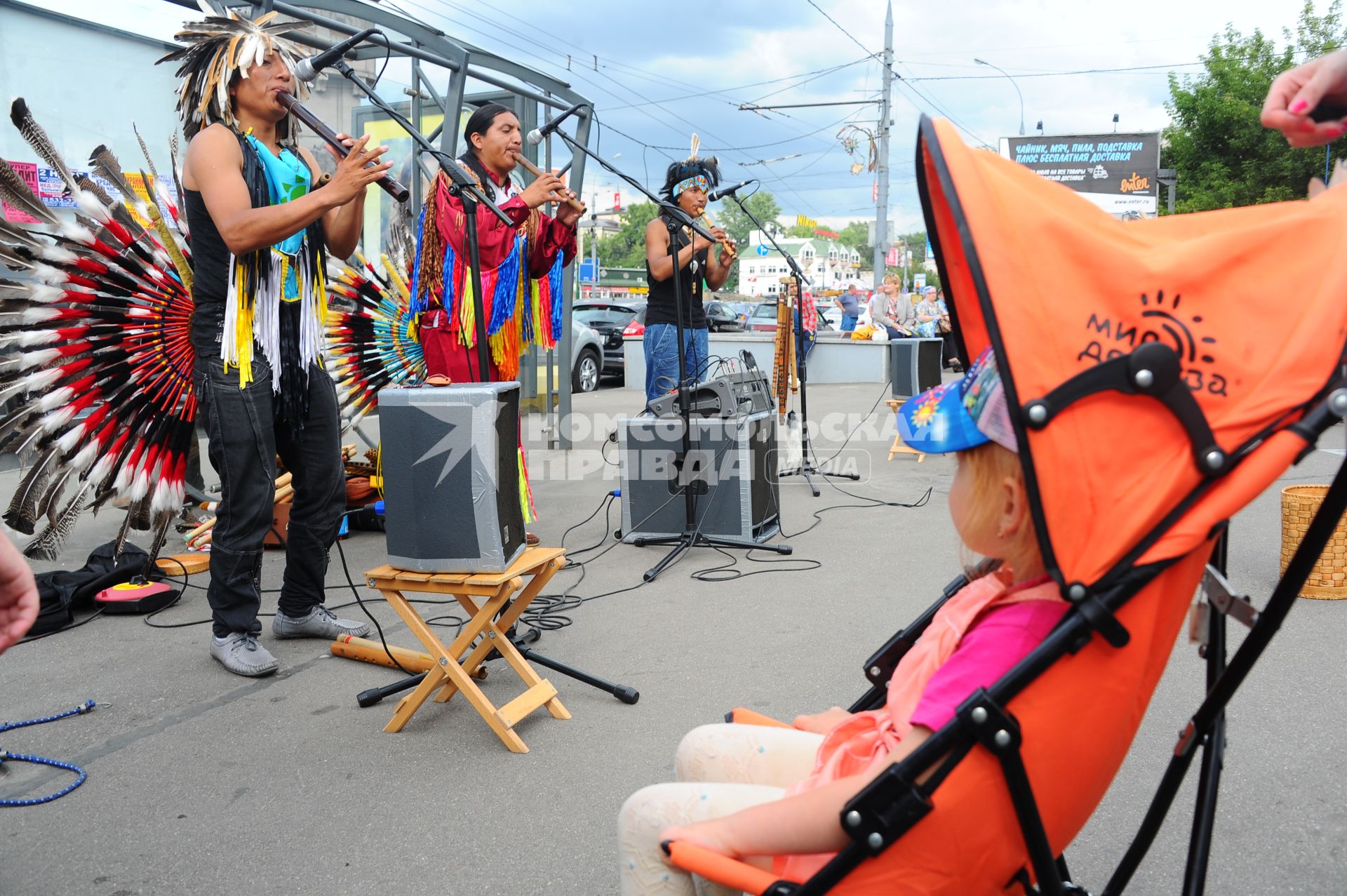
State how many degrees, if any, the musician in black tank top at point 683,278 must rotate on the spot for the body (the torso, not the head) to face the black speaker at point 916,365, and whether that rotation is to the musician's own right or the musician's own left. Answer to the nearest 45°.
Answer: approximately 90° to the musician's own left

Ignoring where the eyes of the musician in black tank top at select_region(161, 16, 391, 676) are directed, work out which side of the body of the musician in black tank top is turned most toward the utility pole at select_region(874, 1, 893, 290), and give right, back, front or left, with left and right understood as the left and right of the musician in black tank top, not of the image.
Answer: left

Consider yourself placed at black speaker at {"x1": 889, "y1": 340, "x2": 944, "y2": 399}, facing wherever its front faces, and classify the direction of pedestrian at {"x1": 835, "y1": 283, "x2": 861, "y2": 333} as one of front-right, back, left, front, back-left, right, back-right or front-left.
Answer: back-left

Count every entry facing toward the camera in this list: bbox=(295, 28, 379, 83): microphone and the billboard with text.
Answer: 1

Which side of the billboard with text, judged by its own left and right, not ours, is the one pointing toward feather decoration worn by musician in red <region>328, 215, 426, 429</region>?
front

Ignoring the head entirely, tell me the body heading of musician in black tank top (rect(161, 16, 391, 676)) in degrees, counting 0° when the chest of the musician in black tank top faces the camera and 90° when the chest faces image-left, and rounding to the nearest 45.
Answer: approximately 315°

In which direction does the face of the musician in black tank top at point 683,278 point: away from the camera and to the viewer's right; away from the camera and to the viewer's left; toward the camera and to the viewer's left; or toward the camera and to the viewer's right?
toward the camera and to the viewer's right

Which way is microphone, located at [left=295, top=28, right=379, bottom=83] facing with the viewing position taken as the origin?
facing to the left of the viewer

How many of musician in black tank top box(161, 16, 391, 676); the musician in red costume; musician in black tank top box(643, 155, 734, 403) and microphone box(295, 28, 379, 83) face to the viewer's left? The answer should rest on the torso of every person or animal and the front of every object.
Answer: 1

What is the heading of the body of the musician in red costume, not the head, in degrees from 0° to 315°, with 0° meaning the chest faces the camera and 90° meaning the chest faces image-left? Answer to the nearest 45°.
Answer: approximately 315°

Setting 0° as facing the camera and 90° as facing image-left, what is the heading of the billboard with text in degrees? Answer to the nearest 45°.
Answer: approximately 0°

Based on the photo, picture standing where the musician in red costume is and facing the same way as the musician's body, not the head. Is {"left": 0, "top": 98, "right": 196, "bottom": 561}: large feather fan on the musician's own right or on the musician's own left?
on the musician's own right

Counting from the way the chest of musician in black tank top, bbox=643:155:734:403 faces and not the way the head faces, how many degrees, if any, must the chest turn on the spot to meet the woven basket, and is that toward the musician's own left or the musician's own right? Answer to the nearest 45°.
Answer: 0° — they already face it
